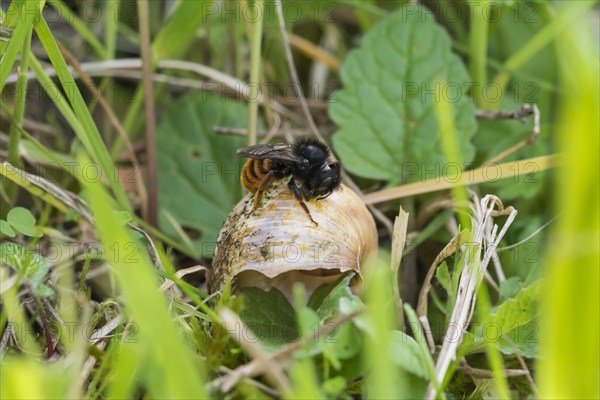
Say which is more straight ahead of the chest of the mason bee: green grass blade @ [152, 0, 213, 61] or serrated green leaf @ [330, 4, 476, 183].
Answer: the serrated green leaf

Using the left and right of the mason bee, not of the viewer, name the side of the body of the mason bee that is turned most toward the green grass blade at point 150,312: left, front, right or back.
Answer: right

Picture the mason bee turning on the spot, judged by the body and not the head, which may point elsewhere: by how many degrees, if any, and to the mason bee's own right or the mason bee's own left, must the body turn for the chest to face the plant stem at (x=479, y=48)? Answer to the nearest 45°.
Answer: approximately 45° to the mason bee's own left

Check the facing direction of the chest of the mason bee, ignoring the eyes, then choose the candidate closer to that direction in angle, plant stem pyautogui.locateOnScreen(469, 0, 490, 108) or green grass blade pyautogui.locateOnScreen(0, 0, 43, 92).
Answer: the plant stem

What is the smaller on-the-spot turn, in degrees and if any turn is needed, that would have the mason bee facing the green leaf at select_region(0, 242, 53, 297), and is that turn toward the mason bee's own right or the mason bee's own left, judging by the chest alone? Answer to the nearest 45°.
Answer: approximately 135° to the mason bee's own right

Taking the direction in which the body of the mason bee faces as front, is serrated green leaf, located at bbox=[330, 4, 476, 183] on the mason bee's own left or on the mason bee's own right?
on the mason bee's own left

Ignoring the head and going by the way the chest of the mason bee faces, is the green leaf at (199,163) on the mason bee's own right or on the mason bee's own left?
on the mason bee's own left

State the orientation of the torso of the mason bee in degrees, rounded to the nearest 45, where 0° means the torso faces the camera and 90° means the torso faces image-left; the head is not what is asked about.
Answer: approximately 270°

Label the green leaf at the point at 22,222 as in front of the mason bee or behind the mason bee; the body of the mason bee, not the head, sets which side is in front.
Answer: behind

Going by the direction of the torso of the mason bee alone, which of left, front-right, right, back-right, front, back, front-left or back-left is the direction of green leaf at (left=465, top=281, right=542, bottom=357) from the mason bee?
front-right

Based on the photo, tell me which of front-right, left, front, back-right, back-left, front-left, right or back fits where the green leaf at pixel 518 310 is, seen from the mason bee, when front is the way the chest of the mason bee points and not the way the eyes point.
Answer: front-right

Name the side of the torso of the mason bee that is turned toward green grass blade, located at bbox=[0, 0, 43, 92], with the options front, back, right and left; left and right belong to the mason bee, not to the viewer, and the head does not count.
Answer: back

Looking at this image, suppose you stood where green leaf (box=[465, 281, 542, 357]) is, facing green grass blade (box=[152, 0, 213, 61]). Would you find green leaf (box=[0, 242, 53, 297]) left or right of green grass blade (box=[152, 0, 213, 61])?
left
